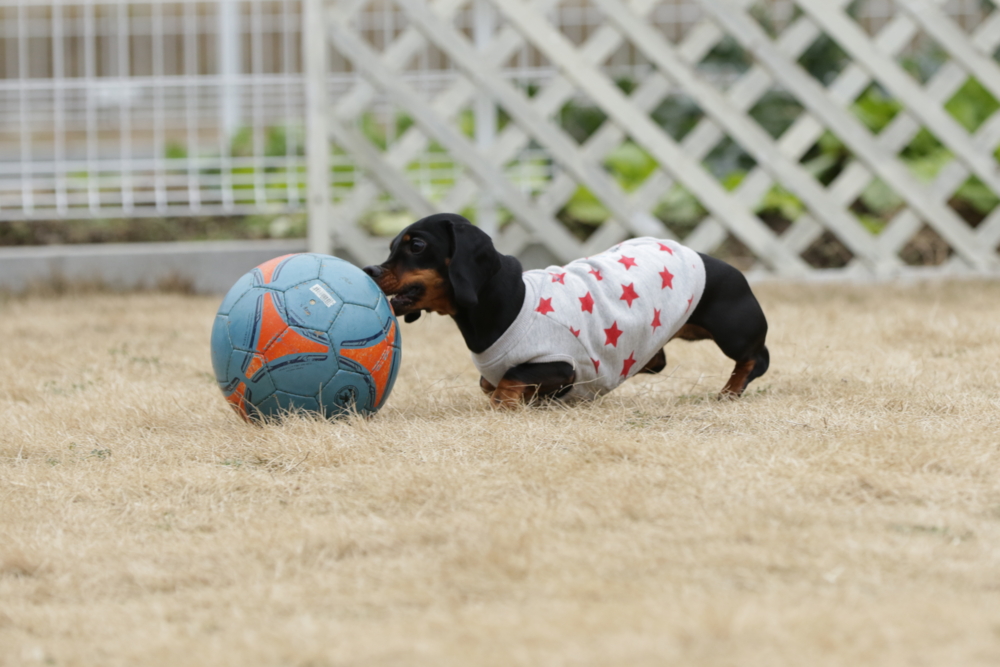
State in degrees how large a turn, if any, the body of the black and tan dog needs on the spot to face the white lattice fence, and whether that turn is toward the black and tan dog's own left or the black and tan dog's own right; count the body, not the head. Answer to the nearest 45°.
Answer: approximately 90° to the black and tan dog's own right

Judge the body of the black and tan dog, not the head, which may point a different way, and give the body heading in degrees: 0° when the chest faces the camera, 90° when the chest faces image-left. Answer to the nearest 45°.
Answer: approximately 90°
